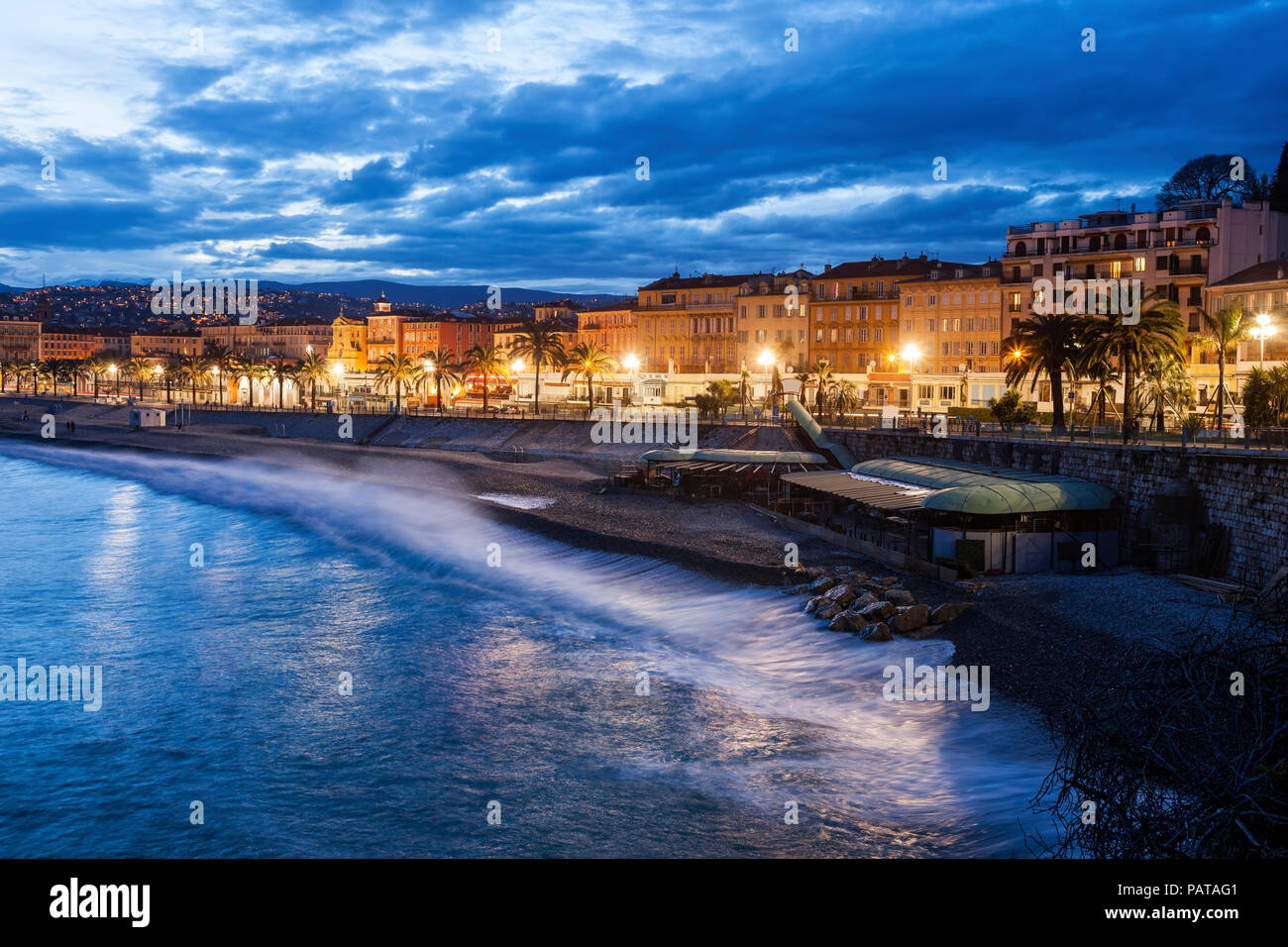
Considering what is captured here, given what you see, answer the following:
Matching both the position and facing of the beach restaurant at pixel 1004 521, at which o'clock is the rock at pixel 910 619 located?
The rock is roughly at 11 o'clock from the beach restaurant.

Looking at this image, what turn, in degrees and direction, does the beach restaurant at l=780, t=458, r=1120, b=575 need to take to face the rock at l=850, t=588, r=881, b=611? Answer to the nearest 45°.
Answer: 0° — it already faces it

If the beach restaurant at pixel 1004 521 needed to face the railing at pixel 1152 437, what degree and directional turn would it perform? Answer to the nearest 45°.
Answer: approximately 180°

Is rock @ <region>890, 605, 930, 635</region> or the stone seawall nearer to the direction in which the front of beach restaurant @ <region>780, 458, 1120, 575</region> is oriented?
the rock

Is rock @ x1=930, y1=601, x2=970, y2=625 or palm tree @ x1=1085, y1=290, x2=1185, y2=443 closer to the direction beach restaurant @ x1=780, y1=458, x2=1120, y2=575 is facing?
the rock

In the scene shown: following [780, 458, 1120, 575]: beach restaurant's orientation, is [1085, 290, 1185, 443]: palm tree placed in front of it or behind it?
behind

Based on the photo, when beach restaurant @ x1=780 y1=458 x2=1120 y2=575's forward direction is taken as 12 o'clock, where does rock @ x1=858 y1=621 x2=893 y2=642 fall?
The rock is roughly at 11 o'clock from the beach restaurant.

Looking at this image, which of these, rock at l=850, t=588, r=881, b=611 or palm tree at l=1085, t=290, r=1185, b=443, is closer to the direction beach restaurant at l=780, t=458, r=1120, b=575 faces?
the rock

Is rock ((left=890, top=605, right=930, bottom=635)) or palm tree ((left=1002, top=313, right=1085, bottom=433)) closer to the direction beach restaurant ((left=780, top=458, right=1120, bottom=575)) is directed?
the rock

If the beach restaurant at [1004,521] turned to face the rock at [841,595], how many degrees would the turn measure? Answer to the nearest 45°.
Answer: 0° — it already faces it

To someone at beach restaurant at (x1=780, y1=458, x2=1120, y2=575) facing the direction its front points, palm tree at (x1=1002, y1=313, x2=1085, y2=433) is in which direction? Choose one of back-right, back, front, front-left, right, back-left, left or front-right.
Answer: back-right

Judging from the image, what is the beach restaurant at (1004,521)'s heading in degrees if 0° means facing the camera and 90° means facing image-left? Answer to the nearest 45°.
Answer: approximately 45°
